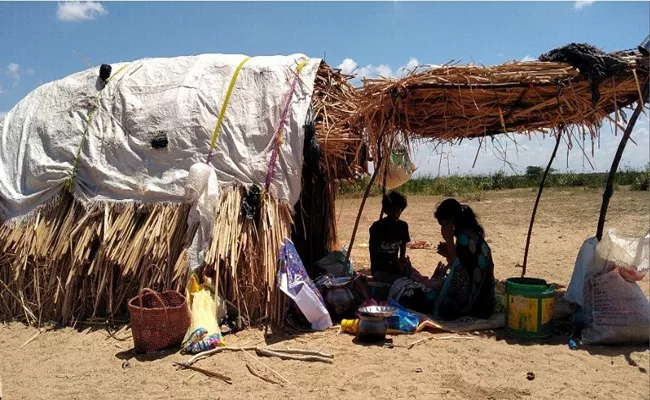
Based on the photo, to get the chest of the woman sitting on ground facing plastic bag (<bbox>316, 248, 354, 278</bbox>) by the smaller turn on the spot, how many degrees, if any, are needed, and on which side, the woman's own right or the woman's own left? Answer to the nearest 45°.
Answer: approximately 45° to the woman's own right

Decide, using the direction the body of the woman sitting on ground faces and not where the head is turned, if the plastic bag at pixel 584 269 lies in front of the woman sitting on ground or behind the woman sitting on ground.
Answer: behind

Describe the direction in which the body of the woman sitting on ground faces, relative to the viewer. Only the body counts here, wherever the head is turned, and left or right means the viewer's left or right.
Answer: facing to the left of the viewer

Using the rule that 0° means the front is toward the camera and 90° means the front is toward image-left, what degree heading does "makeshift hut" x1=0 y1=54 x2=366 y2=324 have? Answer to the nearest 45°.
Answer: approximately 270°

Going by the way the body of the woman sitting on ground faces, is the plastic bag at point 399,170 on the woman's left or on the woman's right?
on the woman's right

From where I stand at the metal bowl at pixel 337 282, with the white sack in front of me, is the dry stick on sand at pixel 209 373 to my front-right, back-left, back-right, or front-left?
back-right

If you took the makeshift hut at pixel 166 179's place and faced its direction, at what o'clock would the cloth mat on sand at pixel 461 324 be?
The cloth mat on sand is roughly at 1 o'clock from the makeshift hut.

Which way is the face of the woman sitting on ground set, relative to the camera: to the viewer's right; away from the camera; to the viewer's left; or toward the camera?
to the viewer's left

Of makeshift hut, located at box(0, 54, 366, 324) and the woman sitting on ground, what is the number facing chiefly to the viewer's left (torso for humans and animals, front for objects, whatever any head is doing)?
1
